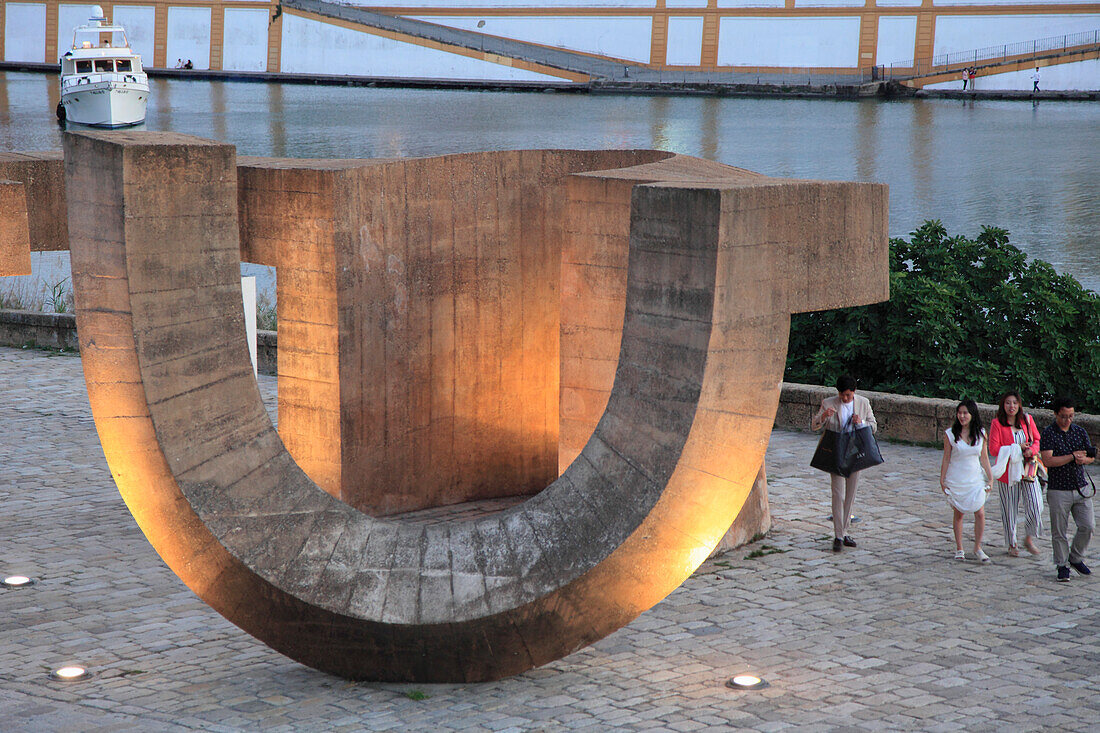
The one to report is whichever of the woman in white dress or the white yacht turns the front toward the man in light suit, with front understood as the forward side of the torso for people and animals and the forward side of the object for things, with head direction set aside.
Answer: the white yacht

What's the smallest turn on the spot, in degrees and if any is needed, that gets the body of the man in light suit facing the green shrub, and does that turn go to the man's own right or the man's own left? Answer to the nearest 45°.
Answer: approximately 180°

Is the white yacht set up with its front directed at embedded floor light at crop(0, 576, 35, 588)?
yes

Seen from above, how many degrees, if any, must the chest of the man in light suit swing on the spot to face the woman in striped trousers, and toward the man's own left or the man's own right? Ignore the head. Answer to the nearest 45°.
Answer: approximately 90° to the man's own left

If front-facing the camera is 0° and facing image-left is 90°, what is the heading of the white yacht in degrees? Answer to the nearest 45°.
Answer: approximately 0°

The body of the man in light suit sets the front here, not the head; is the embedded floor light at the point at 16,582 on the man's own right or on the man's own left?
on the man's own right

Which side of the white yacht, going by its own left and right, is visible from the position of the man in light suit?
front

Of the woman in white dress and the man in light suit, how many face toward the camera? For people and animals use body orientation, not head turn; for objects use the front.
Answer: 2
